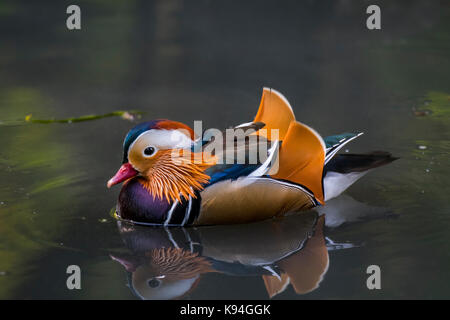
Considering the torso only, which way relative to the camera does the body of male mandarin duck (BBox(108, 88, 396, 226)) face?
to the viewer's left
